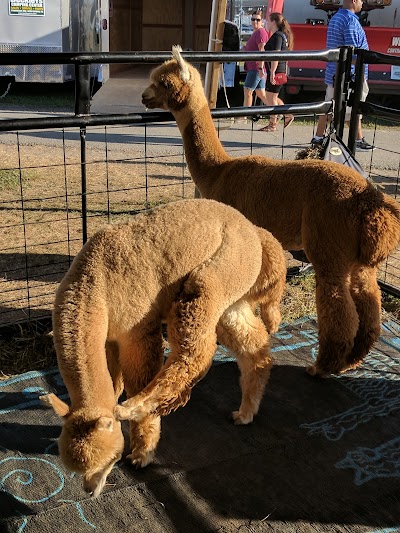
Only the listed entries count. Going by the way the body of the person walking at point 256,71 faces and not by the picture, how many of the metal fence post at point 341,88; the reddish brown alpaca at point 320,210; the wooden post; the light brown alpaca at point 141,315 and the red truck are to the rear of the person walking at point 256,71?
1

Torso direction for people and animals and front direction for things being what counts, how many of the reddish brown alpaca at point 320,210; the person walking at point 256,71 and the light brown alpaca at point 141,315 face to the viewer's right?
0

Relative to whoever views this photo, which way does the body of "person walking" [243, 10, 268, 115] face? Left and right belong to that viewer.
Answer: facing the viewer and to the left of the viewer

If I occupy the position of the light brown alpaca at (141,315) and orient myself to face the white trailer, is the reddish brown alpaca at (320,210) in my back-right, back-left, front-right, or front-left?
front-right

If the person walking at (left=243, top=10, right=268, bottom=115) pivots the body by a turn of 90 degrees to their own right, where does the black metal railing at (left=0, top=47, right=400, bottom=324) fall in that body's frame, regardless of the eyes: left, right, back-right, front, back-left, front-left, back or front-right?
back-left

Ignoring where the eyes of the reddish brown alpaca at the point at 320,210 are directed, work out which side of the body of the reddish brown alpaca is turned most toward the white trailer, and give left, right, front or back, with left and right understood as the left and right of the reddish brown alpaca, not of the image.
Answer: front

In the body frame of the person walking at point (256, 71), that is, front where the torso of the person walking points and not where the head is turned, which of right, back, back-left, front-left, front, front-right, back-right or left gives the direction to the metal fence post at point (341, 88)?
front-left

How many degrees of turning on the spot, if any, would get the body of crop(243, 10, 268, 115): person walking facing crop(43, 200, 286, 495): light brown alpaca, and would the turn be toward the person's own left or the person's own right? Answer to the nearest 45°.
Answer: approximately 45° to the person's own left

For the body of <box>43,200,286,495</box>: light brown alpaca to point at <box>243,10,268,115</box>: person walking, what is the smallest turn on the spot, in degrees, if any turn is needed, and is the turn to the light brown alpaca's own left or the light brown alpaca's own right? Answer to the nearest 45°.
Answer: approximately 135° to the light brown alpaca's own right

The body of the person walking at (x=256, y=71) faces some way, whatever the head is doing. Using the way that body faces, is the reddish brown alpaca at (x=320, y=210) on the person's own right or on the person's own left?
on the person's own left

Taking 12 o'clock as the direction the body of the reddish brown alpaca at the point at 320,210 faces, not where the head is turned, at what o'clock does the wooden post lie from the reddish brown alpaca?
The wooden post is roughly at 1 o'clock from the reddish brown alpaca.

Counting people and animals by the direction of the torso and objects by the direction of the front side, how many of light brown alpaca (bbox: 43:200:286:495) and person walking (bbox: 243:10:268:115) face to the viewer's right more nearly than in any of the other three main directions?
0

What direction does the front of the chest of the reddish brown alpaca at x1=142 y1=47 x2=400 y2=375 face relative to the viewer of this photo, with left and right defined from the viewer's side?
facing away from the viewer and to the left of the viewer
